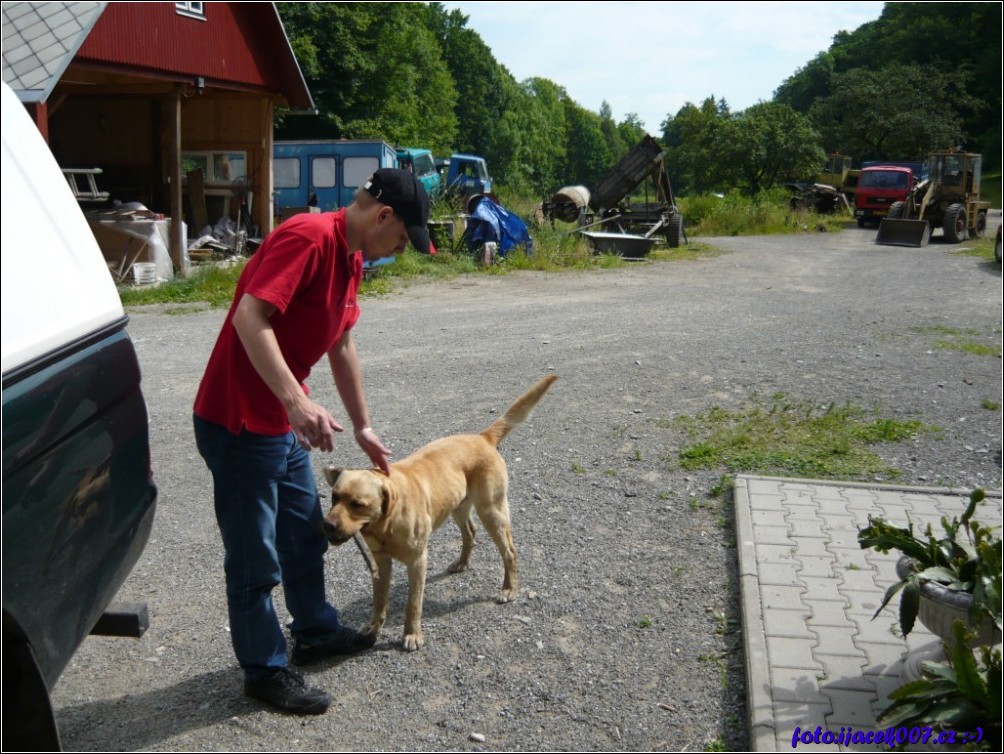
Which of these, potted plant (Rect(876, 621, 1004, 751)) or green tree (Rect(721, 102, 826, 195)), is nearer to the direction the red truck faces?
the potted plant

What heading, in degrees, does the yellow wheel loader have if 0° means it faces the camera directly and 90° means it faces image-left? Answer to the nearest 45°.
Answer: approximately 45°

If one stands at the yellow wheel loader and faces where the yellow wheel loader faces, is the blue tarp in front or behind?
in front

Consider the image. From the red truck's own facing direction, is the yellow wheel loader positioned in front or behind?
in front

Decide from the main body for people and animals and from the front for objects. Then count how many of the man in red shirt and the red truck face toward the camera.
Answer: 1

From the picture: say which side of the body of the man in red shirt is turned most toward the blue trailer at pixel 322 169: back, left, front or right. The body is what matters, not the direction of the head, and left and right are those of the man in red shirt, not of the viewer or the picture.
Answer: left

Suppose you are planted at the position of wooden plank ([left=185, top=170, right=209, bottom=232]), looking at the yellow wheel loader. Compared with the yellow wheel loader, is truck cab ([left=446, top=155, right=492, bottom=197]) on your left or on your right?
left

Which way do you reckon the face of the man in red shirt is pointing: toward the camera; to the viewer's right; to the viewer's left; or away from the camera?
to the viewer's right

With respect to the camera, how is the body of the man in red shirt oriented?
to the viewer's right

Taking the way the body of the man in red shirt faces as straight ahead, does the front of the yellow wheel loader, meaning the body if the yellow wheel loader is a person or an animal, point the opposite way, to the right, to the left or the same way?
the opposite way

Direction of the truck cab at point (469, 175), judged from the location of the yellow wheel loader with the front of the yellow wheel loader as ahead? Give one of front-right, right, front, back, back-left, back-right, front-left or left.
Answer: front-right
